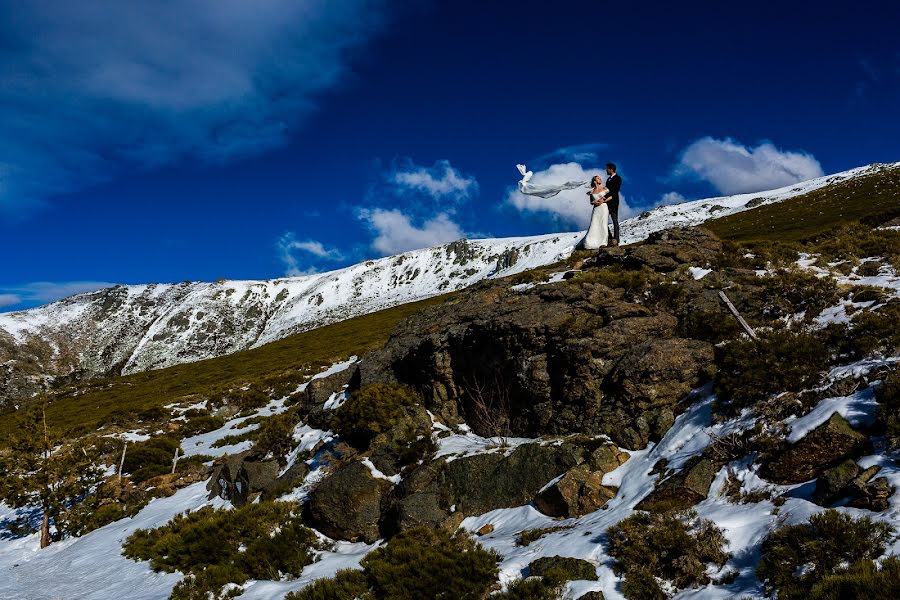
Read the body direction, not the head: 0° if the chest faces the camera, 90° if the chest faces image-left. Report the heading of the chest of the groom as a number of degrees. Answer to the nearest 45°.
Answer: approximately 90°

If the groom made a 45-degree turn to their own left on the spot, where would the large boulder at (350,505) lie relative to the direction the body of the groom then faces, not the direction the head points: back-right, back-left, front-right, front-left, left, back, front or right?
front

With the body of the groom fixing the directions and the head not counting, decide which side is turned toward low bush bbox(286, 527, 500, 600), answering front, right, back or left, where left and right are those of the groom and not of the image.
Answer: left

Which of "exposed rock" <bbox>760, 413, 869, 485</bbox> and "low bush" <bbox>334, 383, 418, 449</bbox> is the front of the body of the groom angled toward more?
the low bush

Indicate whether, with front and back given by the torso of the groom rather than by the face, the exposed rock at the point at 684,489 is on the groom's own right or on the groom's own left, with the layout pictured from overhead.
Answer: on the groom's own left

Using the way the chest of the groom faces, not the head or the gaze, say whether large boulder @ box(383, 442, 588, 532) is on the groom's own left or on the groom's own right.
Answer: on the groom's own left

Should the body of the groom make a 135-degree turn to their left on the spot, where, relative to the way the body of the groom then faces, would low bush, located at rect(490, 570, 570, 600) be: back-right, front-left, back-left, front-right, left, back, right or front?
front-right

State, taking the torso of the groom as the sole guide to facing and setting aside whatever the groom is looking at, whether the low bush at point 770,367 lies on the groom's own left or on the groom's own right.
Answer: on the groom's own left

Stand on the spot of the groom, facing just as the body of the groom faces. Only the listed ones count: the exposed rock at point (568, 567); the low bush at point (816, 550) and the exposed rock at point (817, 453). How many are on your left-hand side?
3
